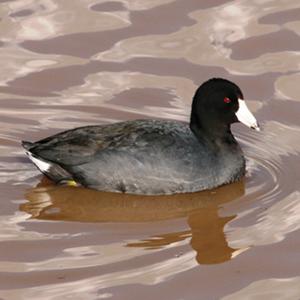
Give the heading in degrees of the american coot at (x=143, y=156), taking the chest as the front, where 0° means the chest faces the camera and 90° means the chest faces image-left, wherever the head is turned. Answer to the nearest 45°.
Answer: approximately 270°
